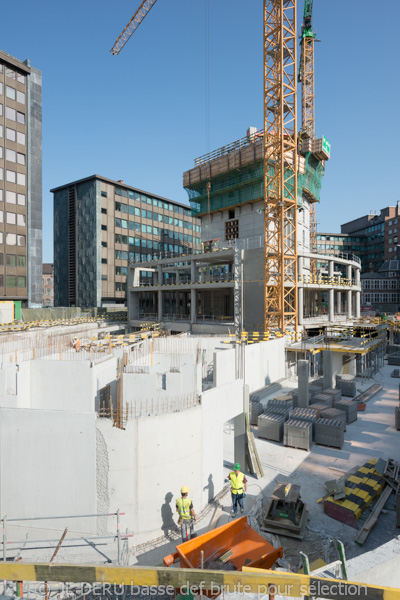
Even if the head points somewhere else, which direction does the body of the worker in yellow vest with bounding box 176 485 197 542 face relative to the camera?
away from the camera

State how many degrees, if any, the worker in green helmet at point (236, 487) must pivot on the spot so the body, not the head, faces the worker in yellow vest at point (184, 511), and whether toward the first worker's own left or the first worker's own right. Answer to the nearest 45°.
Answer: approximately 45° to the first worker's own right

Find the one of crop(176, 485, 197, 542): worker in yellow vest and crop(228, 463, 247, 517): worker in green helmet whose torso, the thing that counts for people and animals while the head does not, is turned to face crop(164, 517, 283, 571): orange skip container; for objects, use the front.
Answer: the worker in green helmet

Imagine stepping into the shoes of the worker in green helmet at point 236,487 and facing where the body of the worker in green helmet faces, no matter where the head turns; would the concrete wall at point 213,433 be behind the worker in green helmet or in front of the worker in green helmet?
behind

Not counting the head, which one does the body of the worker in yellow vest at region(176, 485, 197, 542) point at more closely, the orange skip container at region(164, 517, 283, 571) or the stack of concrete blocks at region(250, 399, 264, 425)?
the stack of concrete blocks

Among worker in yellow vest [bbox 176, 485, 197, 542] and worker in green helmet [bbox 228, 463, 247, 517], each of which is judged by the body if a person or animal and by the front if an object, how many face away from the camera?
1

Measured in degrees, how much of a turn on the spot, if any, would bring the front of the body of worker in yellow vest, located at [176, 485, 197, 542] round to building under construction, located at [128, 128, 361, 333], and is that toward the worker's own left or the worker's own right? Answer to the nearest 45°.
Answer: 0° — they already face it

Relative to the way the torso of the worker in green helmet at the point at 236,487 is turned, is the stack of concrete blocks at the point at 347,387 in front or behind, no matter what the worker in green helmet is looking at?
behind

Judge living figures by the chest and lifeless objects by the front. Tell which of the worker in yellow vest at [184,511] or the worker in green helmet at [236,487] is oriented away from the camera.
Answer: the worker in yellow vest

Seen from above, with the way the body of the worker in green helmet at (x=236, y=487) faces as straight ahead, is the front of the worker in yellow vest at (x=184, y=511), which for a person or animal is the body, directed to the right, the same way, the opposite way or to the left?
the opposite way

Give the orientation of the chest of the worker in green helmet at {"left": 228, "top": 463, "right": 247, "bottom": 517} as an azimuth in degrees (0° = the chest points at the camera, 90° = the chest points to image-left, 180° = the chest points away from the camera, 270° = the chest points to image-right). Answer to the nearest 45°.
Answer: approximately 0°
